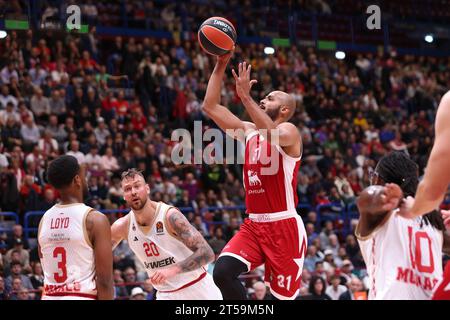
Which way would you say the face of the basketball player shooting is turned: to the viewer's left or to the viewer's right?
to the viewer's left

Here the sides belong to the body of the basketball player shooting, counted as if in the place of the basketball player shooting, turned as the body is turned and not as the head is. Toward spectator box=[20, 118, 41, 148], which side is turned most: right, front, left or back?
right

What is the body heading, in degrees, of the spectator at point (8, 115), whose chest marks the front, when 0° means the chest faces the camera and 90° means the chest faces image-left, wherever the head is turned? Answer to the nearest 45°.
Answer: approximately 0°

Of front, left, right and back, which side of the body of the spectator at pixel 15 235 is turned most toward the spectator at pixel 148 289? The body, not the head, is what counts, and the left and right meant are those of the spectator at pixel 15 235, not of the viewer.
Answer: left

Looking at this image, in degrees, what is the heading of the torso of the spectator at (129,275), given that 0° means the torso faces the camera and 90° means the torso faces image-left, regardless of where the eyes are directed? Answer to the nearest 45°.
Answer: approximately 0°

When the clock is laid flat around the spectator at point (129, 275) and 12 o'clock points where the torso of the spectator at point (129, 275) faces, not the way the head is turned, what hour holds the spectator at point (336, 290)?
the spectator at point (336, 290) is roughly at 9 o'clock from the spectator at point (129, 275).

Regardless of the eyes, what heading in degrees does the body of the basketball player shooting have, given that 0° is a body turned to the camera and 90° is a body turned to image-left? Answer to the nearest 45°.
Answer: approximately 45°
